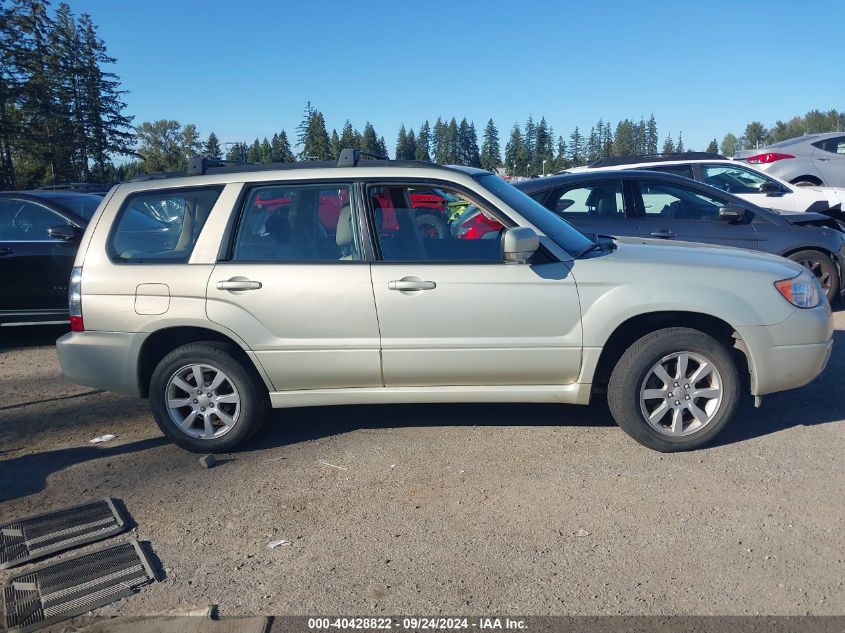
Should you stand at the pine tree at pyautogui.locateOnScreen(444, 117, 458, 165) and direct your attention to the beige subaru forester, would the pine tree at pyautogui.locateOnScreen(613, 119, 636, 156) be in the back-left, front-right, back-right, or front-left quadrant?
back-left

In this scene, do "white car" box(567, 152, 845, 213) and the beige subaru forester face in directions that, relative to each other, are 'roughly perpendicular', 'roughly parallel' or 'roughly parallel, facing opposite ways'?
roughly parallel

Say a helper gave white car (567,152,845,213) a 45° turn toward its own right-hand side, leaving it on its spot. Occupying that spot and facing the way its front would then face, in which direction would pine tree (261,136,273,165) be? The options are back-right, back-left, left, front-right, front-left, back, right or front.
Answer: back

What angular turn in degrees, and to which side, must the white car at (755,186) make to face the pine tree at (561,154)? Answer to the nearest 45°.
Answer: approximately 90° to its left

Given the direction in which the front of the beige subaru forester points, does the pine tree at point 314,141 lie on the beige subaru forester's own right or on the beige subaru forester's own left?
on the beige subaru forester's own left

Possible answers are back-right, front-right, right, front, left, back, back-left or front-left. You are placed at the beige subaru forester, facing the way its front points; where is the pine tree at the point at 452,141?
left

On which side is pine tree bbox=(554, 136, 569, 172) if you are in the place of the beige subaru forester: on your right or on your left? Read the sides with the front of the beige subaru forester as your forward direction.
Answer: on your left

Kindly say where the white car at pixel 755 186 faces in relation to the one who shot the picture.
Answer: facing to the right of the viewer

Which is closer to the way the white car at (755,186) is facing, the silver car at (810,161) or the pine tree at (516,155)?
the silver car

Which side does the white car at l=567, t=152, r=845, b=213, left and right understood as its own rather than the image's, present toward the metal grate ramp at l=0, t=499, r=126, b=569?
right

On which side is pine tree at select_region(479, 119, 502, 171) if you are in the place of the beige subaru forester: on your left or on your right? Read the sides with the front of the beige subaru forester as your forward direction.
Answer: on your left

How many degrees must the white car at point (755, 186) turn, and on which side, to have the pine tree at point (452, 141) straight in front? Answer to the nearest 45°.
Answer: approximately 135° to its left

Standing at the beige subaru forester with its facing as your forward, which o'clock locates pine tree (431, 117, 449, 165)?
The pine tree is roughly at 9 o'clock from the beige subaru forester.

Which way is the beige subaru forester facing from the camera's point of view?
to the viewer's right
